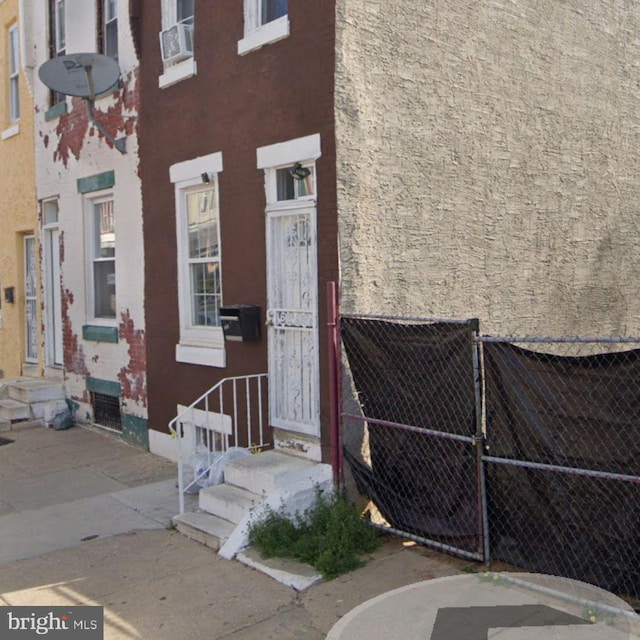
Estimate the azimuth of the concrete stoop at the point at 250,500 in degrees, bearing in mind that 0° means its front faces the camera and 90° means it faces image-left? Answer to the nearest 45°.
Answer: approximately 45°

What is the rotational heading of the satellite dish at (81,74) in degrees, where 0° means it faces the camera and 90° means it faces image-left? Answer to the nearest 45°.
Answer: approximately 0°

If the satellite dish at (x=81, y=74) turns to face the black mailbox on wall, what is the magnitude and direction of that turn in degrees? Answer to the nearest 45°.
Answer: approximately 45° to its left

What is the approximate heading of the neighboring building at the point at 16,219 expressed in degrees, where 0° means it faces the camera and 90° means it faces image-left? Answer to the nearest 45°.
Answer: approximately 45°

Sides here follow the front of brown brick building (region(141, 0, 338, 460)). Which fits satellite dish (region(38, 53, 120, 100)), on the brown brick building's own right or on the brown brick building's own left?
on the brown brick building's own right

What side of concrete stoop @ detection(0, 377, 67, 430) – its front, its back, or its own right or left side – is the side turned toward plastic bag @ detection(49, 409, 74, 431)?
left

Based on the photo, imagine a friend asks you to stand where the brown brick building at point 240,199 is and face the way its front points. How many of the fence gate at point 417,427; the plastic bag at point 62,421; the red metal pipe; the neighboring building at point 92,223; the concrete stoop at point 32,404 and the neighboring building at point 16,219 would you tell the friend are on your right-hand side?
4

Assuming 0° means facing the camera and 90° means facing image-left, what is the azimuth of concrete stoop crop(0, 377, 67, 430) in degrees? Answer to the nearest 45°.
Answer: approximately 45°
